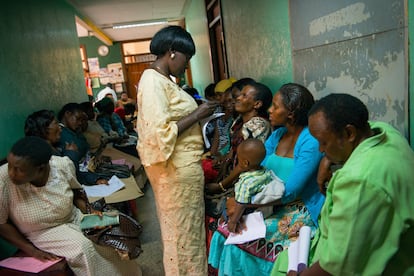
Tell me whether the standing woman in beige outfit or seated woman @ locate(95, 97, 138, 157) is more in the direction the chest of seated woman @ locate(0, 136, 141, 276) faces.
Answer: the standing woman in beige outfit

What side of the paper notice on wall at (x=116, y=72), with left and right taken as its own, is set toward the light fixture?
front

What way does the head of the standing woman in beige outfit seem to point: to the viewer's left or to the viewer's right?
to the viewer's right

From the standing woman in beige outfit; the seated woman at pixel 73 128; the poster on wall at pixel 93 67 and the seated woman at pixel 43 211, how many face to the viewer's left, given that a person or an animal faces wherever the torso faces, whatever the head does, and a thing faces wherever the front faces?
0

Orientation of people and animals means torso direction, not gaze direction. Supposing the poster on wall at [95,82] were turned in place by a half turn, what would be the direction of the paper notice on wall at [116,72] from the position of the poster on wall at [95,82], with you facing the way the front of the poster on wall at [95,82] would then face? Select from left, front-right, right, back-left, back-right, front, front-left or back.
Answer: right

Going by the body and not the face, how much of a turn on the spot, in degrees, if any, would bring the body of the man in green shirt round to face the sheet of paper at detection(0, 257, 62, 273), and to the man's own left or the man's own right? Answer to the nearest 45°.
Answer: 0° — they already face it

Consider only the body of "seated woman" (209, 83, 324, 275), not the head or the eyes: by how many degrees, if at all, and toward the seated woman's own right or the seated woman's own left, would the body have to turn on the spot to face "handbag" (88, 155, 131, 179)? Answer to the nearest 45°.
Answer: approximately 90° to the seated woman's own right

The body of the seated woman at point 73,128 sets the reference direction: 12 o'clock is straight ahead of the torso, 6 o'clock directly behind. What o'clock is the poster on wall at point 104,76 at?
The poster on wall is roughly at 8 o'clock from the seated woman.

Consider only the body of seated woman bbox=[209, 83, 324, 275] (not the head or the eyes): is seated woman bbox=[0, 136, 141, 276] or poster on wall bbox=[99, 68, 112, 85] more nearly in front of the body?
the seated woman

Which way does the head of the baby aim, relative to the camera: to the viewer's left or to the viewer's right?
to the viewer's left

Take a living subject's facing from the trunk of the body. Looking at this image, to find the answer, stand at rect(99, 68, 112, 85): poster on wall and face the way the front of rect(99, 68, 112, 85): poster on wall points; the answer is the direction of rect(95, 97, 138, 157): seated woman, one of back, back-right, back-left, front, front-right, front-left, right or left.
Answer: front

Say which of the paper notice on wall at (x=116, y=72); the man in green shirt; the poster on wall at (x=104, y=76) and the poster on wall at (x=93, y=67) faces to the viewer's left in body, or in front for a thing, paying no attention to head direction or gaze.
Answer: the man in green shirt
